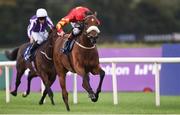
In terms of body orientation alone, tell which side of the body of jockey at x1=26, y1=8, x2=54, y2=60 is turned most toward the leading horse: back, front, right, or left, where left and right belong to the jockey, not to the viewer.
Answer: front

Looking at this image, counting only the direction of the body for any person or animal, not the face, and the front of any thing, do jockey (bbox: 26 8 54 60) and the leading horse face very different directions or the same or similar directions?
same or similar directions

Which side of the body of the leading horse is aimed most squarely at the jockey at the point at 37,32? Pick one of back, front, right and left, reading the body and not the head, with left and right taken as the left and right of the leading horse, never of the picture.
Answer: back

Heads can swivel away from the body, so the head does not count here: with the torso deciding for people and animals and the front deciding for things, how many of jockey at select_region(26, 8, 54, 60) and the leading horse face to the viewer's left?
0

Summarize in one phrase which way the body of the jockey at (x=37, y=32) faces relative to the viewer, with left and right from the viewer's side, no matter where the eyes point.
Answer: facing the viewer and to the right of the viewer
